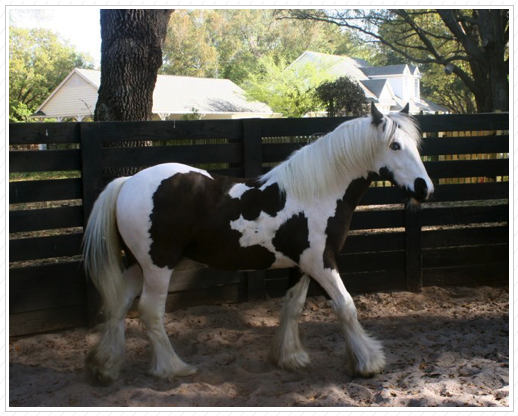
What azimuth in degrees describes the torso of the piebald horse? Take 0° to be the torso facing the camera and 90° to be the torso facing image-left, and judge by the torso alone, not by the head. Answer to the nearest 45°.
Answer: approximately 270°
